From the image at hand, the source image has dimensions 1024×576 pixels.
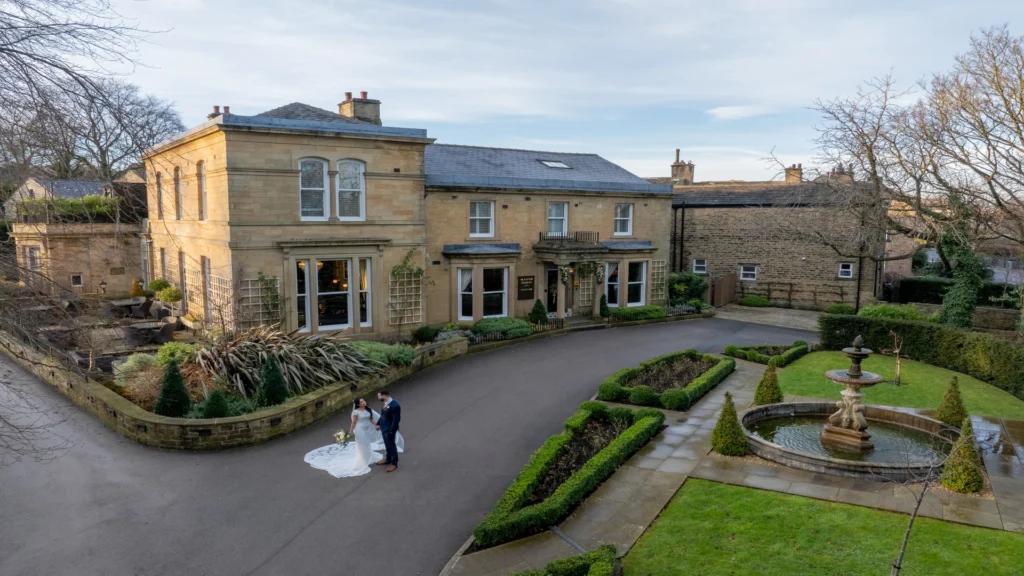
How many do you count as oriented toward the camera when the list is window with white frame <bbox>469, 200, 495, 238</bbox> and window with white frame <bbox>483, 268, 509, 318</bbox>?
2

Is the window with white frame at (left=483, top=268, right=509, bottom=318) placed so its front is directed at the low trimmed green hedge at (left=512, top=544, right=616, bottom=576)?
yes

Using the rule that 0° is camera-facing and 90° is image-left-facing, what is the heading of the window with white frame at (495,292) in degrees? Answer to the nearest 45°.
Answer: approximately 0°

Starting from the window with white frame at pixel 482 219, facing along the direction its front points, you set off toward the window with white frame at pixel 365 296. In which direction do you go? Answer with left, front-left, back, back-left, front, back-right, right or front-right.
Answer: front-right

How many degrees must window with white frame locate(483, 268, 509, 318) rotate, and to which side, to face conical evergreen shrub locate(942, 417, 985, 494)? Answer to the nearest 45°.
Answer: approximately 45° to its left

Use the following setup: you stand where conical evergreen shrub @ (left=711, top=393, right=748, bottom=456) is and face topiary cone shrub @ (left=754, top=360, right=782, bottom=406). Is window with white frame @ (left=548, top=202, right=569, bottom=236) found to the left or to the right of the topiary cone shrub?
left

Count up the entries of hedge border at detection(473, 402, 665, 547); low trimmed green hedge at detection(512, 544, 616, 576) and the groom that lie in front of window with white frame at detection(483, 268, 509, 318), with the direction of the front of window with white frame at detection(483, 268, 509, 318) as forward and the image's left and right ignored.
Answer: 3

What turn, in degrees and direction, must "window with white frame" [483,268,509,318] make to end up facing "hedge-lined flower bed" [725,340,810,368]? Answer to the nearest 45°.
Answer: approximately 45° to its left
